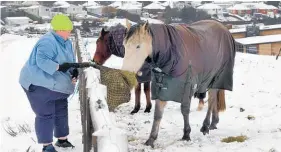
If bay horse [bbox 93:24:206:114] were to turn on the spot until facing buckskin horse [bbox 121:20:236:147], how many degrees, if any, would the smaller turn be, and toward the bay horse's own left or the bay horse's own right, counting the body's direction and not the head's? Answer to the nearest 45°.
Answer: approximately 90° to the bay horse's own left

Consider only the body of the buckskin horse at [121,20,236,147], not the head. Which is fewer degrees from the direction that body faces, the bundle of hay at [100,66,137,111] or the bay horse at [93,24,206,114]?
the bundle of hay

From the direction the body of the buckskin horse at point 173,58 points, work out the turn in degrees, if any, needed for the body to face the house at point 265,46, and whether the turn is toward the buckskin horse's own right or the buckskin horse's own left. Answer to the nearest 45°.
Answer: approximately 135° to the buckskin horse's own right

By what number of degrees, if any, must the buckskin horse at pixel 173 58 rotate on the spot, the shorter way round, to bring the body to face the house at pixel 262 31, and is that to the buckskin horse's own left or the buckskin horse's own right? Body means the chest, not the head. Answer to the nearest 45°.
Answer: approximately 135° to the buckskin horse's own right

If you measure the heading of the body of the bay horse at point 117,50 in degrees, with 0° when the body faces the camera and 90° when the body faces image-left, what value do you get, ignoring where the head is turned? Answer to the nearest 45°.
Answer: approximately 90°

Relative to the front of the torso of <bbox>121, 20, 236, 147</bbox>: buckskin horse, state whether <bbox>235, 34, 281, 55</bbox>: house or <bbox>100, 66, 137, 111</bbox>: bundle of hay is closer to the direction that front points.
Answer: the bundle of hay

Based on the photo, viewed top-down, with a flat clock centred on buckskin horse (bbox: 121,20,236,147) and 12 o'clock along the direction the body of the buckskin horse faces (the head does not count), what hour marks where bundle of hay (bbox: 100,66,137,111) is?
The bundle of hay is roughly at 1 o'clock from the buckskin horse.

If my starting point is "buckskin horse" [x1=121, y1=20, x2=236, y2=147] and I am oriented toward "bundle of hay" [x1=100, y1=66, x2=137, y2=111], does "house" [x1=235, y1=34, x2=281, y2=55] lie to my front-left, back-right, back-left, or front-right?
back-right
